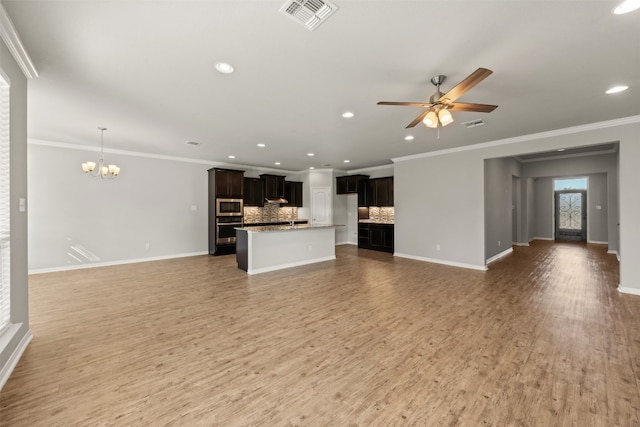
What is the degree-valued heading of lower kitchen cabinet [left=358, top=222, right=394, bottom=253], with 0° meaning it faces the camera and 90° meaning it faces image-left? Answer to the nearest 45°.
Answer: approximately 45°

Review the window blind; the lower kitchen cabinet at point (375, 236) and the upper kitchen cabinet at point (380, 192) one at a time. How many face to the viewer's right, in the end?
1

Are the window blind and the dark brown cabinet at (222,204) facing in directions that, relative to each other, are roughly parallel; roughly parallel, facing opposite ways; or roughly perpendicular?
roughly perpendicular

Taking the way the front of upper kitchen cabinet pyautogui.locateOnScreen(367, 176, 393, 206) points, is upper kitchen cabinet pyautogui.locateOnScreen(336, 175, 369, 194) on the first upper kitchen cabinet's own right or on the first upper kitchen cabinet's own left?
on the first upper kitchen cabinet's own right

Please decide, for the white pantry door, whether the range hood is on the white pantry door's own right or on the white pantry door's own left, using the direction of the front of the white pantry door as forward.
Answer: on the white pantry door's own right

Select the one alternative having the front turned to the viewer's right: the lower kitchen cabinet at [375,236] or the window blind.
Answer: the window blind

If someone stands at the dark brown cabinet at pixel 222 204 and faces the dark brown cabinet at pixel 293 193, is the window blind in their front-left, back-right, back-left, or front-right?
back-right

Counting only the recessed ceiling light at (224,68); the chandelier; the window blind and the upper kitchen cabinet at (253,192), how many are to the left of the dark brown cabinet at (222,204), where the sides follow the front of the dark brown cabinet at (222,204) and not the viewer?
1

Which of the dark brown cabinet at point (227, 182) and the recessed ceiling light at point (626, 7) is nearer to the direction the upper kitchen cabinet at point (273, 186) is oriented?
the recessed ceiling light

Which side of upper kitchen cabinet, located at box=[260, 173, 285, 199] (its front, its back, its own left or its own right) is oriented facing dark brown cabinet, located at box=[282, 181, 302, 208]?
left

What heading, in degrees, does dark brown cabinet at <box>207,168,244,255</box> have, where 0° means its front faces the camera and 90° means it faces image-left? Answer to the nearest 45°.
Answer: approximately 315°

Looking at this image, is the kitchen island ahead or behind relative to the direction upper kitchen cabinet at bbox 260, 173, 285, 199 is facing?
ahead

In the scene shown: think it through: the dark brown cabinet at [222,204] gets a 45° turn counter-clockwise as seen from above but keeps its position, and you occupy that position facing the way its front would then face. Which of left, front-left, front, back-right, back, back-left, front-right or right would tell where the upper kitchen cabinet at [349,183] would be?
front

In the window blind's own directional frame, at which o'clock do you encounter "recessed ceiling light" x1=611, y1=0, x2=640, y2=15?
The recessed ceiling light is roughly at 2 o'clock from the window blind.

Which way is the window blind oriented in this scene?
to the viewer's right

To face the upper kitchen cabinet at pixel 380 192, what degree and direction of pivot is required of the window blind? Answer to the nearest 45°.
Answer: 0° — it already faces it

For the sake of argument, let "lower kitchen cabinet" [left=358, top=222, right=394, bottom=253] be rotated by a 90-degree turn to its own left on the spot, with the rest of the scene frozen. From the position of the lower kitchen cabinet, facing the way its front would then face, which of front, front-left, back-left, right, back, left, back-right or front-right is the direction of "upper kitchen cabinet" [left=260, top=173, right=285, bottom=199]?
back-right
